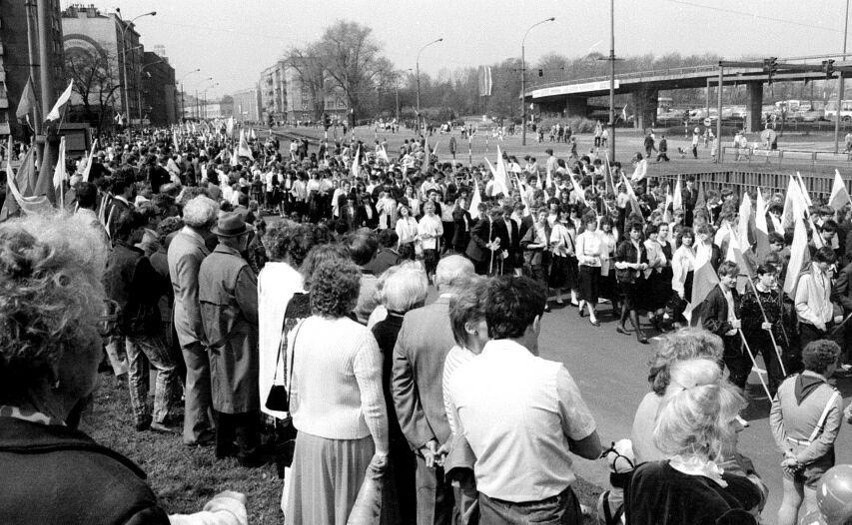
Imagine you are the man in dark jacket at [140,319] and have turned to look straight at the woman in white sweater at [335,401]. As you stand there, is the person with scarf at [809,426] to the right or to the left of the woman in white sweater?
left

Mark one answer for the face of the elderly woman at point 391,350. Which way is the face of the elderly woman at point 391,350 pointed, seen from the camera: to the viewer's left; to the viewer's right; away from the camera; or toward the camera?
away from the camera

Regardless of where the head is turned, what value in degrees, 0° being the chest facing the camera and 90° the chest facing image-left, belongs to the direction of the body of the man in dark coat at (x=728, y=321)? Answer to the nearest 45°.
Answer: approximately 315°

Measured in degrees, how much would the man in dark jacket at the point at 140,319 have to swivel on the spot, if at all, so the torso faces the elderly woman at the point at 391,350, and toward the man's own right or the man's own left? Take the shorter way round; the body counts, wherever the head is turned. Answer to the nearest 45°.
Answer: approximately 90° to the man's own right

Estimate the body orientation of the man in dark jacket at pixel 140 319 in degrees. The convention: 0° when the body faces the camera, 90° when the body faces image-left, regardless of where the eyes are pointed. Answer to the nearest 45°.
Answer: approximately 225°

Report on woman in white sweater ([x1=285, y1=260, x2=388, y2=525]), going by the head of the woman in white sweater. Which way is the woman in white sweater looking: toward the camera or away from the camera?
away from the camera

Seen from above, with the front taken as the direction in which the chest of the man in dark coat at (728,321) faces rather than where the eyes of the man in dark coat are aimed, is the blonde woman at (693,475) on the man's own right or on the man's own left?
on the man's own right

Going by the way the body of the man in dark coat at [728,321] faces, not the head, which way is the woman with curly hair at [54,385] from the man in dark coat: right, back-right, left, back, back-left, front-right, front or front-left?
front-right

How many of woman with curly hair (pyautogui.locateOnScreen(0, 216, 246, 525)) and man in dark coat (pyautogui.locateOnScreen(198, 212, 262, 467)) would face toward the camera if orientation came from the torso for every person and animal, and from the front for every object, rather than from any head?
0

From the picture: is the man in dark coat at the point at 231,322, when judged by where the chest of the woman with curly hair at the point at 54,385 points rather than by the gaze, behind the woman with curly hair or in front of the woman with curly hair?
in front

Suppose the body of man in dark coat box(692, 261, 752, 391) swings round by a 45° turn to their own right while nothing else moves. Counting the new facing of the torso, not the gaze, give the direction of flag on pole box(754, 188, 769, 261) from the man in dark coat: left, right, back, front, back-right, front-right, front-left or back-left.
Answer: back

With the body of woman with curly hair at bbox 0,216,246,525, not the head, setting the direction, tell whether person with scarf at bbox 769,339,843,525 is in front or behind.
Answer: in front

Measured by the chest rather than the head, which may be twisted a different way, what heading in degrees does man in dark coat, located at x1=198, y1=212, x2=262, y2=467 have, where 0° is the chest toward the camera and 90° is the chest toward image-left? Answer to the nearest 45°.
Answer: approximately 225°
